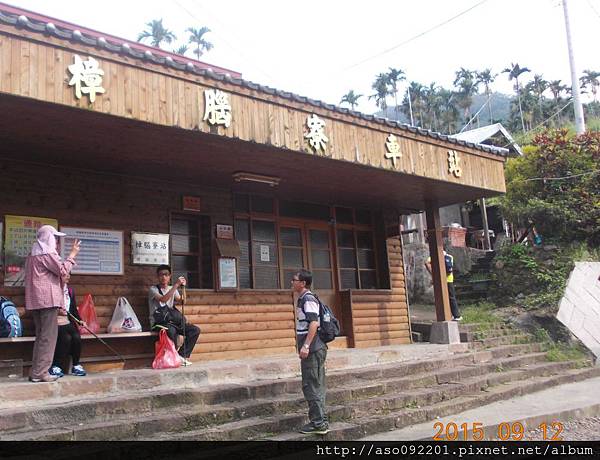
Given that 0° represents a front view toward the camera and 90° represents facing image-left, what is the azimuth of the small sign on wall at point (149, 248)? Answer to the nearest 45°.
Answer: approximately 0°

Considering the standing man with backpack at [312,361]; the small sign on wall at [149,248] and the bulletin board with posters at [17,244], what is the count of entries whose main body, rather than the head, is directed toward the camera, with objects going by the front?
2

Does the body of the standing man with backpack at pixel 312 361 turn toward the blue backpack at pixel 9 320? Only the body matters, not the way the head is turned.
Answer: yes

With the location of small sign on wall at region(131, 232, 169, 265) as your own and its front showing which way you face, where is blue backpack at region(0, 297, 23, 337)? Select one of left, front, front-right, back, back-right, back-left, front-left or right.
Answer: front-right

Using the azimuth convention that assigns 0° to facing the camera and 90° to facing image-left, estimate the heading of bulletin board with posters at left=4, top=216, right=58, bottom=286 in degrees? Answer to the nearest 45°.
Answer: approximately 0°

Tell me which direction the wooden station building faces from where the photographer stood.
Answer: facing the viewer and to the right of the viewer

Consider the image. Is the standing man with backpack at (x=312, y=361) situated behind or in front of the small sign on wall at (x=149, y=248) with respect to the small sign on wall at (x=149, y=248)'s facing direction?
in front

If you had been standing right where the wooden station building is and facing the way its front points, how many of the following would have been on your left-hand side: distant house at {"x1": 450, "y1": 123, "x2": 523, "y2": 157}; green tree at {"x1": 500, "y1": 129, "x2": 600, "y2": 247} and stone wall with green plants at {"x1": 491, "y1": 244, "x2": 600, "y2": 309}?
3

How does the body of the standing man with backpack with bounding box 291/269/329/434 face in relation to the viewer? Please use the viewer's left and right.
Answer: facing to the left of the viewer

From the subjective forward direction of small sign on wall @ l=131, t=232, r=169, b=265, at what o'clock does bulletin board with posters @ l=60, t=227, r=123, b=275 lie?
The bulletin board with posters is roughly at 2 o'clock from the small sign on wall.

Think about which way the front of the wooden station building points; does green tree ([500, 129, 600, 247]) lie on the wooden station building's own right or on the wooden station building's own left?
on the wooden station building's own left

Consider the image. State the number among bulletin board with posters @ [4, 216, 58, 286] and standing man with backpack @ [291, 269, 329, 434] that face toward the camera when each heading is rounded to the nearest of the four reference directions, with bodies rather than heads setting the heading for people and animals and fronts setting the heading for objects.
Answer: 1

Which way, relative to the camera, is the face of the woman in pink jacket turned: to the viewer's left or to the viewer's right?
to the viewer's right
